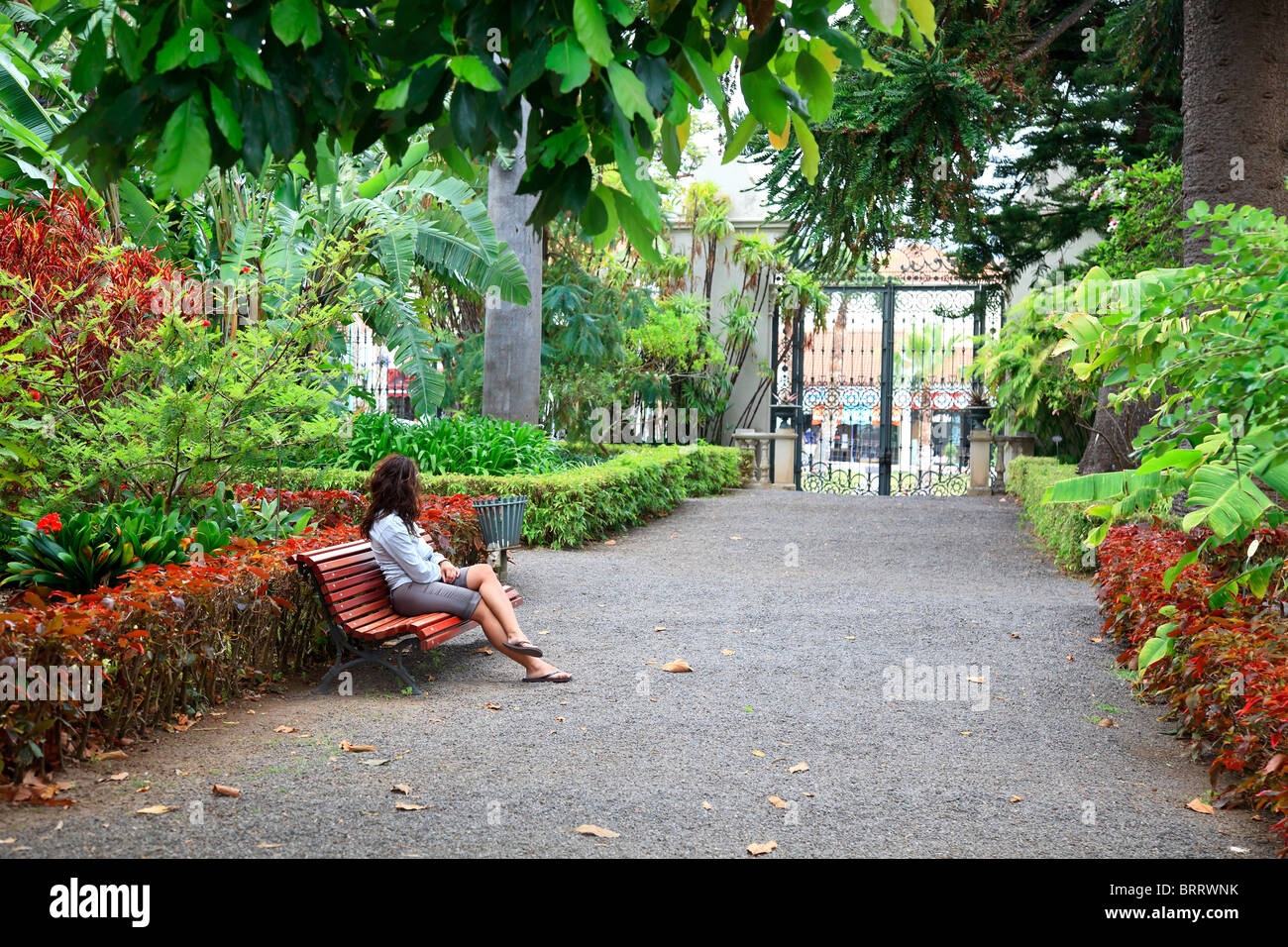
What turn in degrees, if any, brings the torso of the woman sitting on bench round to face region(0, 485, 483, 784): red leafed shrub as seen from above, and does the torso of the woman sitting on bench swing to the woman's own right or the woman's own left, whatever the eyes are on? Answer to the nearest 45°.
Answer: approximately 135° to the woman's own right

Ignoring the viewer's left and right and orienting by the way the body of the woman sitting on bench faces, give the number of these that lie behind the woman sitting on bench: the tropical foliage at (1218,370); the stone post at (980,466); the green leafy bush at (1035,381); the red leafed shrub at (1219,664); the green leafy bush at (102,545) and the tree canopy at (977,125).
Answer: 1

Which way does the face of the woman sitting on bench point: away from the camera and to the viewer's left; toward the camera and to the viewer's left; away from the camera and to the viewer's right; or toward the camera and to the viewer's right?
away from the camera and to the viewer's right

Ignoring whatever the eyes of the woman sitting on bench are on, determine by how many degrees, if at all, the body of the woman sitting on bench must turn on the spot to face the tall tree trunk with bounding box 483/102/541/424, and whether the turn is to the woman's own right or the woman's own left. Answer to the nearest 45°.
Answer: approximately 90° to the woman's own left

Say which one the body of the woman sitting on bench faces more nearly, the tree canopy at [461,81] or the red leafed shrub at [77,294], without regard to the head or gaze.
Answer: the tree canopy

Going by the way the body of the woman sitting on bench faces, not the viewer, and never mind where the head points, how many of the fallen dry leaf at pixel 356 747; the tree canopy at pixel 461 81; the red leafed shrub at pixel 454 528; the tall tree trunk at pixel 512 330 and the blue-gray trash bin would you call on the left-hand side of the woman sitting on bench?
3

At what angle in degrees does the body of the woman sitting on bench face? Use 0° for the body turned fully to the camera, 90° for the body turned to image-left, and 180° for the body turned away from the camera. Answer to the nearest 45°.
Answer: approximately 270°

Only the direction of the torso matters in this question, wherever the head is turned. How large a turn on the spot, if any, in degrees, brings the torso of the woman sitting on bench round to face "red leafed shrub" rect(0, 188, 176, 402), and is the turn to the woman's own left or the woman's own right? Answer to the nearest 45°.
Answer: approximately 135° to the woman's own left

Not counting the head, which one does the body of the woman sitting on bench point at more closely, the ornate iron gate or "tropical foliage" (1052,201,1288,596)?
the tropical foliage

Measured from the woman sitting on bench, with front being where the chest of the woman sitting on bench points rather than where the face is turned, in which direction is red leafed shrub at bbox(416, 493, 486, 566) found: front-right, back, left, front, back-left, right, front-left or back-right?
left

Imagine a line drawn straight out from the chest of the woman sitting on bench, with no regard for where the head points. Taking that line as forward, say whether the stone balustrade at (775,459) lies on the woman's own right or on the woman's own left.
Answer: on the woman's own left

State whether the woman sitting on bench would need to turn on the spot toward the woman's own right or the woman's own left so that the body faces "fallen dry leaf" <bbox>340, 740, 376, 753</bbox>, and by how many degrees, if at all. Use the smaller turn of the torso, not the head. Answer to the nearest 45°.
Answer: approximately 90° to the woman's own right

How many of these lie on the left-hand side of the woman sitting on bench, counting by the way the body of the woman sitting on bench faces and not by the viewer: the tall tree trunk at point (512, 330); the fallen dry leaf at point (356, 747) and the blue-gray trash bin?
2

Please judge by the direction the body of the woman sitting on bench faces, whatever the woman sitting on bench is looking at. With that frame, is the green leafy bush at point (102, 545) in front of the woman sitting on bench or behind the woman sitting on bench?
behind
